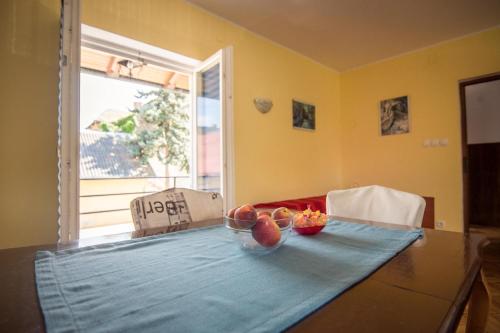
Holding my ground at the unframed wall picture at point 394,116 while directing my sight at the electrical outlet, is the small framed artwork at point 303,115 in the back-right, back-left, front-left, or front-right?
back-right

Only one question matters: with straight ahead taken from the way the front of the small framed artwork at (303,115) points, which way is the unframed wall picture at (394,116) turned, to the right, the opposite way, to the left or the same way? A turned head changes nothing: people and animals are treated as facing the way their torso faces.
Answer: to the right

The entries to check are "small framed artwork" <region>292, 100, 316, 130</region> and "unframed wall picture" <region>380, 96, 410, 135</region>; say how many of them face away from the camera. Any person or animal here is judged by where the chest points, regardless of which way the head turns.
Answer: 0

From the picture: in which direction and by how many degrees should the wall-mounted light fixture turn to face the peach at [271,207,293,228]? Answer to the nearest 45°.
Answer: approximately 45° to its right

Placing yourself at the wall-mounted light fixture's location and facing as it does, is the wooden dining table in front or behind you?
in front

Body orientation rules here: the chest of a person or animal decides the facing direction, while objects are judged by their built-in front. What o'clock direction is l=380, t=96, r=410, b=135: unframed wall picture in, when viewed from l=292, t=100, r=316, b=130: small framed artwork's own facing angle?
The unframed wall picture is roughly at 10 o'clock from the small framed artwork.

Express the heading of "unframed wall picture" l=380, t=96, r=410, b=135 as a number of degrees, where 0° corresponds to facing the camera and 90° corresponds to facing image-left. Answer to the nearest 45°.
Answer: approximately 45°

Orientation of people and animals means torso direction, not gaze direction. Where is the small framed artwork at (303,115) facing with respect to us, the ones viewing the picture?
facing the viewer and to the right of the viewer

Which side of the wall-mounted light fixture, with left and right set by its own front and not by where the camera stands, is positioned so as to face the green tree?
back

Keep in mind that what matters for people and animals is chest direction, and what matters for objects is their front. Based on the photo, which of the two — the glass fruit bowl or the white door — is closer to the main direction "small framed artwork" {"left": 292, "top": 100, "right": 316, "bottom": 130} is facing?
the glass fruit bowl

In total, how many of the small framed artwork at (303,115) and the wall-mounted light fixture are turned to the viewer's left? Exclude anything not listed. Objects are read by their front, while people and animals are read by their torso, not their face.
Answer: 0

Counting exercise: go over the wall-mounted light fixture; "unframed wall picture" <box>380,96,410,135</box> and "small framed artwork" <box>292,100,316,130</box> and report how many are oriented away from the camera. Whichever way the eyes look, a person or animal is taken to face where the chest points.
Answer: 0

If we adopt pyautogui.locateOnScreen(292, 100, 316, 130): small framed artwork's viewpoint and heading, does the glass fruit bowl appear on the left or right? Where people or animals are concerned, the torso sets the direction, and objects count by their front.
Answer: on its right

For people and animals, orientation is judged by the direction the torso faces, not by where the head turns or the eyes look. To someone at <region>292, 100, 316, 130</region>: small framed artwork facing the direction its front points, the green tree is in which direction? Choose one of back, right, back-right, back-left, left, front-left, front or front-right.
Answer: back-right

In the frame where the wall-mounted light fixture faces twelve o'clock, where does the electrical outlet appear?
The electrical outlet is roughly at 10 o'clock from the wall-mounted light fixture.

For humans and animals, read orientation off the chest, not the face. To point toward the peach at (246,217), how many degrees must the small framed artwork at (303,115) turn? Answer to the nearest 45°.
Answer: approximately 45° to its right
